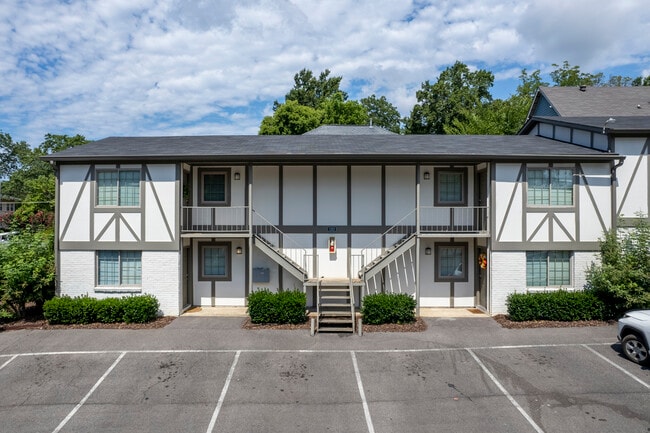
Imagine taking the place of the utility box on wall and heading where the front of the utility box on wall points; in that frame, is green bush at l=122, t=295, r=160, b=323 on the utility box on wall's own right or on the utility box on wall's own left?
on the utility box on wall's own right

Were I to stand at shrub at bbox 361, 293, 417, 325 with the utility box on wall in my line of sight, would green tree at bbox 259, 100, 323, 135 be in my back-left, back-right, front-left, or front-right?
front-right

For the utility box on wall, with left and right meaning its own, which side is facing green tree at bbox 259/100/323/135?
back

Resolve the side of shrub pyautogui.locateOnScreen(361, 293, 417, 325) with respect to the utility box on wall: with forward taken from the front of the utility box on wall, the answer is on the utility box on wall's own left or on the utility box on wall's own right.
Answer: on the utility box on wall's own left

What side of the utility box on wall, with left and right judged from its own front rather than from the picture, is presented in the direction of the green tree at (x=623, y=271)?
left

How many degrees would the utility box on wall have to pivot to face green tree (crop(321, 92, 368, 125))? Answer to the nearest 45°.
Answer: approximately 180°

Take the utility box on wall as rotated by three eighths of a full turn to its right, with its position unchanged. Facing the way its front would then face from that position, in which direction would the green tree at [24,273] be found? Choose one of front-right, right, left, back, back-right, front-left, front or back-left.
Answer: front-left

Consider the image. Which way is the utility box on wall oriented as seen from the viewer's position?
toward the camera

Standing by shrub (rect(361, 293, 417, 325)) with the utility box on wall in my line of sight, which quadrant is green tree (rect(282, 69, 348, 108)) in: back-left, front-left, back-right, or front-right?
front-right

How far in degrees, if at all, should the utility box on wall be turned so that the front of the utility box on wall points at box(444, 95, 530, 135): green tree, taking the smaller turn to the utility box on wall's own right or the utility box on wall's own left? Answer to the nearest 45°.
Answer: approximately 135° to the utility box on wall's own left

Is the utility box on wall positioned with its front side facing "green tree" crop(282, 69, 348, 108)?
no

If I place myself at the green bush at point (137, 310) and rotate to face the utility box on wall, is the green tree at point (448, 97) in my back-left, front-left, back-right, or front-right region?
front-left
